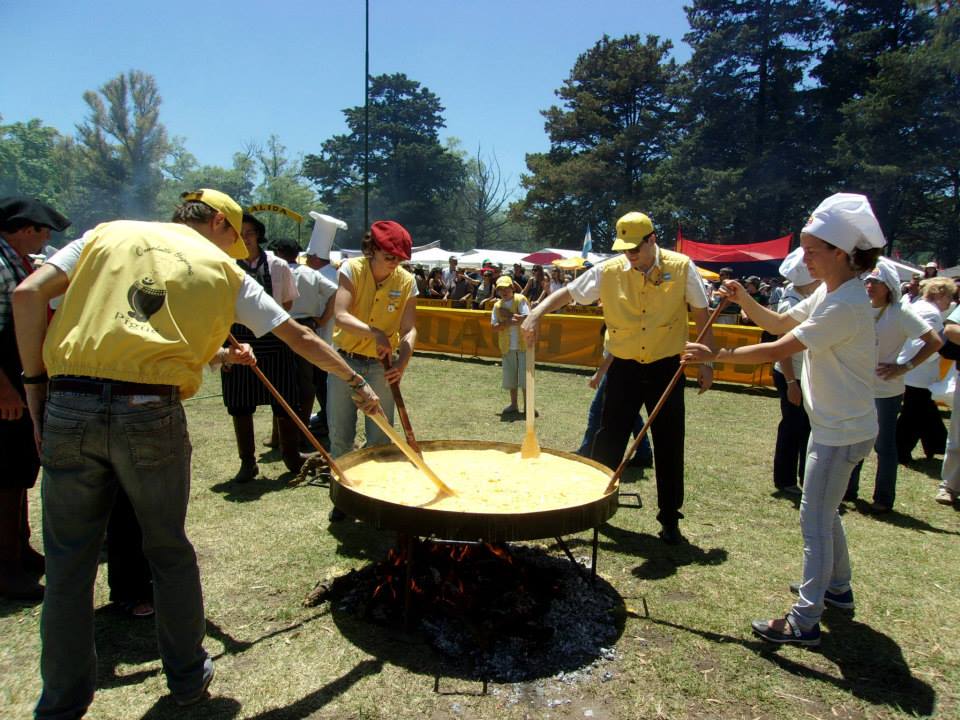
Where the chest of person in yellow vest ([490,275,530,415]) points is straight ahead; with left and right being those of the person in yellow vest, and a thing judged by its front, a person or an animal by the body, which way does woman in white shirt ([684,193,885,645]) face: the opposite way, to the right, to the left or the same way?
to the right

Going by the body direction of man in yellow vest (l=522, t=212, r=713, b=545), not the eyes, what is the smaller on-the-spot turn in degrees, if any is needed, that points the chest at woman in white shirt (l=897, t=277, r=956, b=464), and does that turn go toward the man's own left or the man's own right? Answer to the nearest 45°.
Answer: approximately 135° to the man's own left

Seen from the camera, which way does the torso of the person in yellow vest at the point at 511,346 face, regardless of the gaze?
toward the camera

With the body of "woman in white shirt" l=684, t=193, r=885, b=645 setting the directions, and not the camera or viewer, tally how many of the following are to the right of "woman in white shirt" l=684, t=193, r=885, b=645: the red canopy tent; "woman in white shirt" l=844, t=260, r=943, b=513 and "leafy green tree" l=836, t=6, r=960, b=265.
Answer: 3

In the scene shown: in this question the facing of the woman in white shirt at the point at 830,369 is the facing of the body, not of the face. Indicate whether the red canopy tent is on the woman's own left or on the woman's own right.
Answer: on the woman's own right

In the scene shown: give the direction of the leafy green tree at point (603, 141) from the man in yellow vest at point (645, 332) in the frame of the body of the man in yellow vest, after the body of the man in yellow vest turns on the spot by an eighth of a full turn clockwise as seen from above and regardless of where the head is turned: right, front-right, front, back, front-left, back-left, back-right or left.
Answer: back-right

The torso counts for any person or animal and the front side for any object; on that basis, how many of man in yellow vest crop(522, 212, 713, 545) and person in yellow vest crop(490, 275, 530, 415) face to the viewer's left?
0

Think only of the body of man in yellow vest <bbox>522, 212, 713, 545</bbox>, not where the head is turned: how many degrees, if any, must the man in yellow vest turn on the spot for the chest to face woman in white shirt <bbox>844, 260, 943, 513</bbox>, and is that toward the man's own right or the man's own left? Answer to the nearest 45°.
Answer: approximately 135° to the man's own left

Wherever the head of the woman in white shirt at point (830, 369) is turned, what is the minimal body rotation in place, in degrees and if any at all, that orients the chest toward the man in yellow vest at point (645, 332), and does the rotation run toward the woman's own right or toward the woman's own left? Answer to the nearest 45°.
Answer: approximately 45° to the woman's own right

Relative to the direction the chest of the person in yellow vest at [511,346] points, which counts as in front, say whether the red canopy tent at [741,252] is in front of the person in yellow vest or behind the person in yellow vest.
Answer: behind

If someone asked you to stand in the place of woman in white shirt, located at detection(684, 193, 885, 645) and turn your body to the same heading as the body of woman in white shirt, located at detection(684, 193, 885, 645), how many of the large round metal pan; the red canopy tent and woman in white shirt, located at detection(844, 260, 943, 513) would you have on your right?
2

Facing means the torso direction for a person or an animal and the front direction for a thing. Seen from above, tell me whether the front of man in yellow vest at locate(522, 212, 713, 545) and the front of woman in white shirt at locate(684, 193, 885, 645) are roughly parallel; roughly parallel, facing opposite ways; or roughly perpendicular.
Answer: roughly perpendicular

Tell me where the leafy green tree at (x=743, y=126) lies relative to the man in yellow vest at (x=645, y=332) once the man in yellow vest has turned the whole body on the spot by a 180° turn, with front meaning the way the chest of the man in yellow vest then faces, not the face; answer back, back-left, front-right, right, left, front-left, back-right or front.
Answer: front

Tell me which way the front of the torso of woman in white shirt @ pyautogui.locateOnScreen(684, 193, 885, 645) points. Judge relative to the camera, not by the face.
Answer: to the viewer's left

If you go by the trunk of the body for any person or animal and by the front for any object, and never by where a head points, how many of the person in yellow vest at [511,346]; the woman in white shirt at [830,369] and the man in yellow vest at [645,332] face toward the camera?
2

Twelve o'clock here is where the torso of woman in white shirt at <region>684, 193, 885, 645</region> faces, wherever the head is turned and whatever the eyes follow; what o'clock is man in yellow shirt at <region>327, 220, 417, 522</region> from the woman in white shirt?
The man in yellow shirt is roughly at 12 o'clock from the woman in white shirt.
